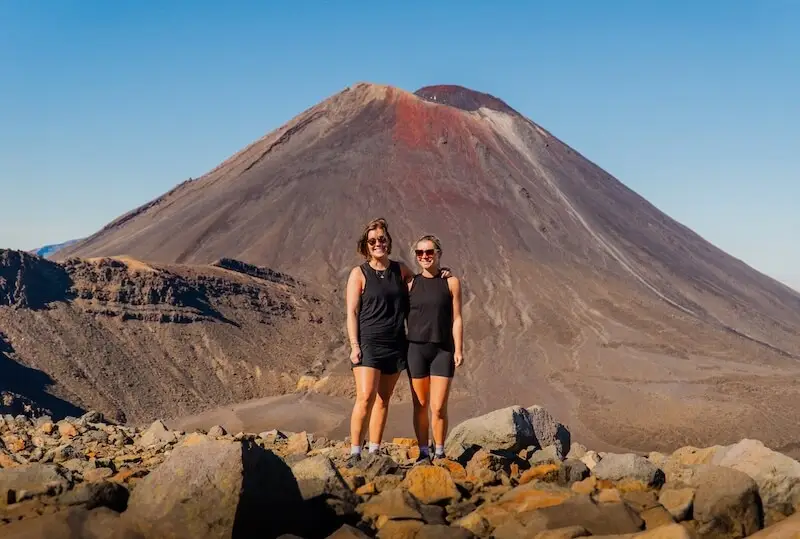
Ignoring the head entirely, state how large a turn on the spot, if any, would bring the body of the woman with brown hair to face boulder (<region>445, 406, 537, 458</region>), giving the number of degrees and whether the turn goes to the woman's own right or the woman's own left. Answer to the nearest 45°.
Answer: approximately 135° to the woman's own left

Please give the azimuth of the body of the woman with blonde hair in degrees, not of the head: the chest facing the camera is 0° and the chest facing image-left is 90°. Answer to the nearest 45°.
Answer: approximately 0°

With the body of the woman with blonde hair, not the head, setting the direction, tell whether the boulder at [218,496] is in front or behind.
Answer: in front

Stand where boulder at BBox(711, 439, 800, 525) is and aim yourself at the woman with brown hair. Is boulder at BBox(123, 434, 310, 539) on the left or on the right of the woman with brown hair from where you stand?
left

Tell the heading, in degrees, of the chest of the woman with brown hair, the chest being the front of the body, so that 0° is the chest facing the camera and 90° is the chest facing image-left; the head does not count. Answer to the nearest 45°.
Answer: approximately 0°

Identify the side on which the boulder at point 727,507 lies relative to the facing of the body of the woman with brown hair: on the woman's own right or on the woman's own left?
on the woman's own left

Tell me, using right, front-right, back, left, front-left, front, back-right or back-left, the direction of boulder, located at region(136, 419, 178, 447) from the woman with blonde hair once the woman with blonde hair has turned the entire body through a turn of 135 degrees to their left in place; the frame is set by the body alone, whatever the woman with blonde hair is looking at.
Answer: left

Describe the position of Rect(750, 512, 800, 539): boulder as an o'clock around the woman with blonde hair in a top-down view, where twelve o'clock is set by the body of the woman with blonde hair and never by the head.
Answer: The boulder is roughly at 11 o'clock from the woman with blonde hair.

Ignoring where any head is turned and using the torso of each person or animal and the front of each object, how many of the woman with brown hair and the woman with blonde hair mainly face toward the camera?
2

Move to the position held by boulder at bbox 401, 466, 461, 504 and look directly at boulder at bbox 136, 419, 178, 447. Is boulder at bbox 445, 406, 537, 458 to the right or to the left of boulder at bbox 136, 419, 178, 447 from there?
right
